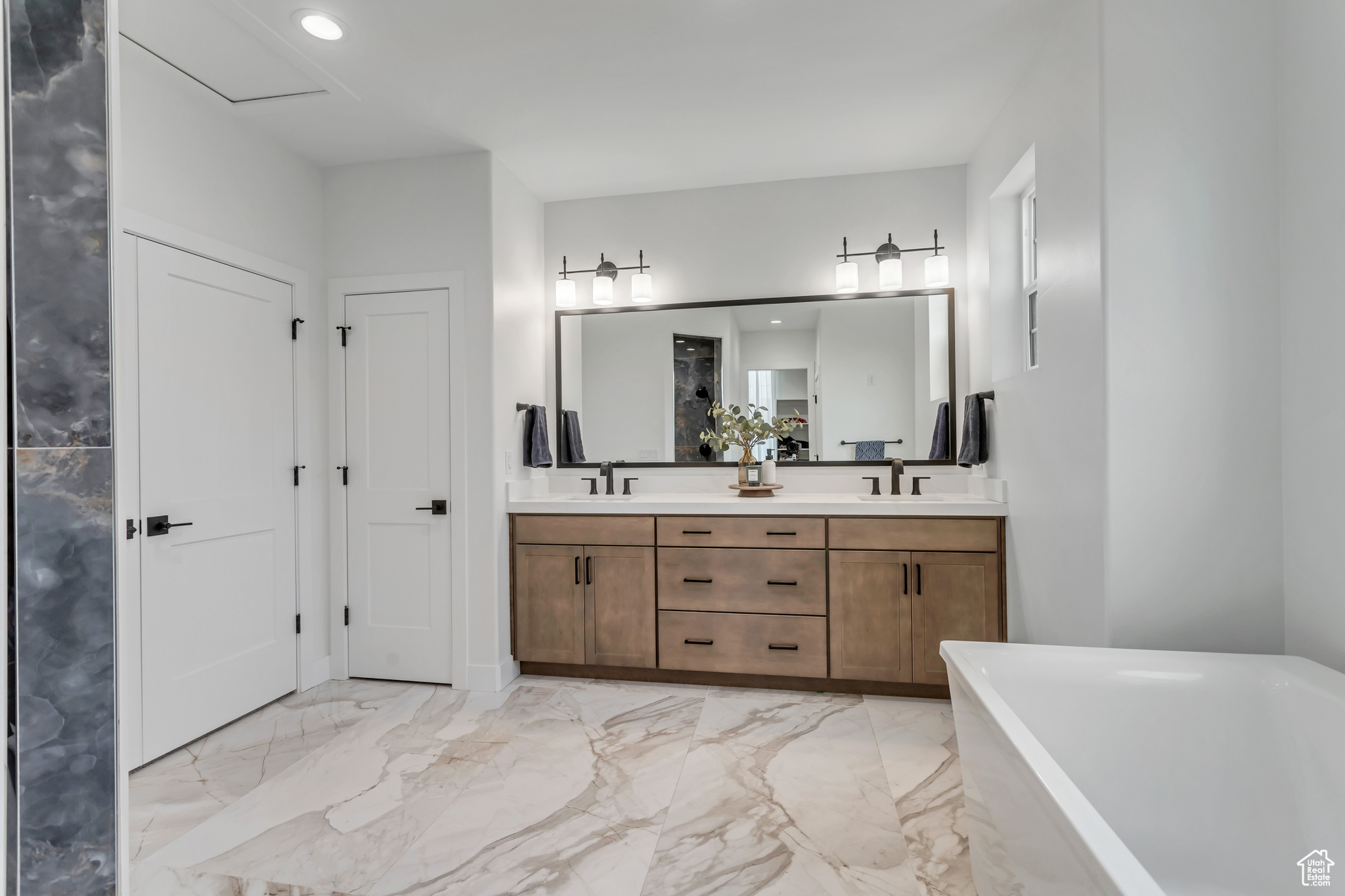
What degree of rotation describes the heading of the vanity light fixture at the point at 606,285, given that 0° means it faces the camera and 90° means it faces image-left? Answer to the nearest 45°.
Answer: approximately 0°

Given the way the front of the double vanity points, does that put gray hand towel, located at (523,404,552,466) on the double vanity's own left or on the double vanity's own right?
on the double vanity's own right

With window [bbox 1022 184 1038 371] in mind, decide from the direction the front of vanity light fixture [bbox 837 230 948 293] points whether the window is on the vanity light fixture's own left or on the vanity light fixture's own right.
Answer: on the vanity light fixture's own left

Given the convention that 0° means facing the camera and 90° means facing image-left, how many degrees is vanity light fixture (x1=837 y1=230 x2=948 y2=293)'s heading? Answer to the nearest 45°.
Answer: approximately 0°
